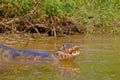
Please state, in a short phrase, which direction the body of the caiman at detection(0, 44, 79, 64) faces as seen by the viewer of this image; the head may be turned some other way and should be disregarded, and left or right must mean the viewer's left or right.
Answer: facing to the right of the viewer
